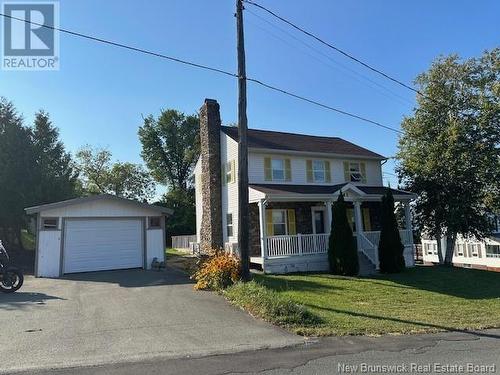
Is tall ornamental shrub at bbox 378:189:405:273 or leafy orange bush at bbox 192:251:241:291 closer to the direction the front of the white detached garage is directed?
the leafy orange bush

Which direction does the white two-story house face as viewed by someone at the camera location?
facing the viewer and to the right of the viewer

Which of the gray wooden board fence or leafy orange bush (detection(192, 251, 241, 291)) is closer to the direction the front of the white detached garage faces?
the leafy orange bush

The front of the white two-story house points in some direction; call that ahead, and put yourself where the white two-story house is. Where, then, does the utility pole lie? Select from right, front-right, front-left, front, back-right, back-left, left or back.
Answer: front-right

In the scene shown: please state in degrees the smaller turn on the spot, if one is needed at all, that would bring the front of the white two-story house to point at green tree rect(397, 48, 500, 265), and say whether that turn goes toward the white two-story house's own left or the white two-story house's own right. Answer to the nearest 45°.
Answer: approximately 45° to the white two-story house's own left

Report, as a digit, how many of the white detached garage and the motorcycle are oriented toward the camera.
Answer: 1

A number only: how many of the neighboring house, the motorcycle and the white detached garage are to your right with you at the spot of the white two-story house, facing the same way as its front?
2

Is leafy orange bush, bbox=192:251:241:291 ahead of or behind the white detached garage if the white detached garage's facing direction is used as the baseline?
ahead

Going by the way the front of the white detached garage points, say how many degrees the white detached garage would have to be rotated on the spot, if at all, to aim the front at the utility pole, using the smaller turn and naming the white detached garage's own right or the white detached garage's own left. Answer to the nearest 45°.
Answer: approximately 45° to the white detached garage's own left
